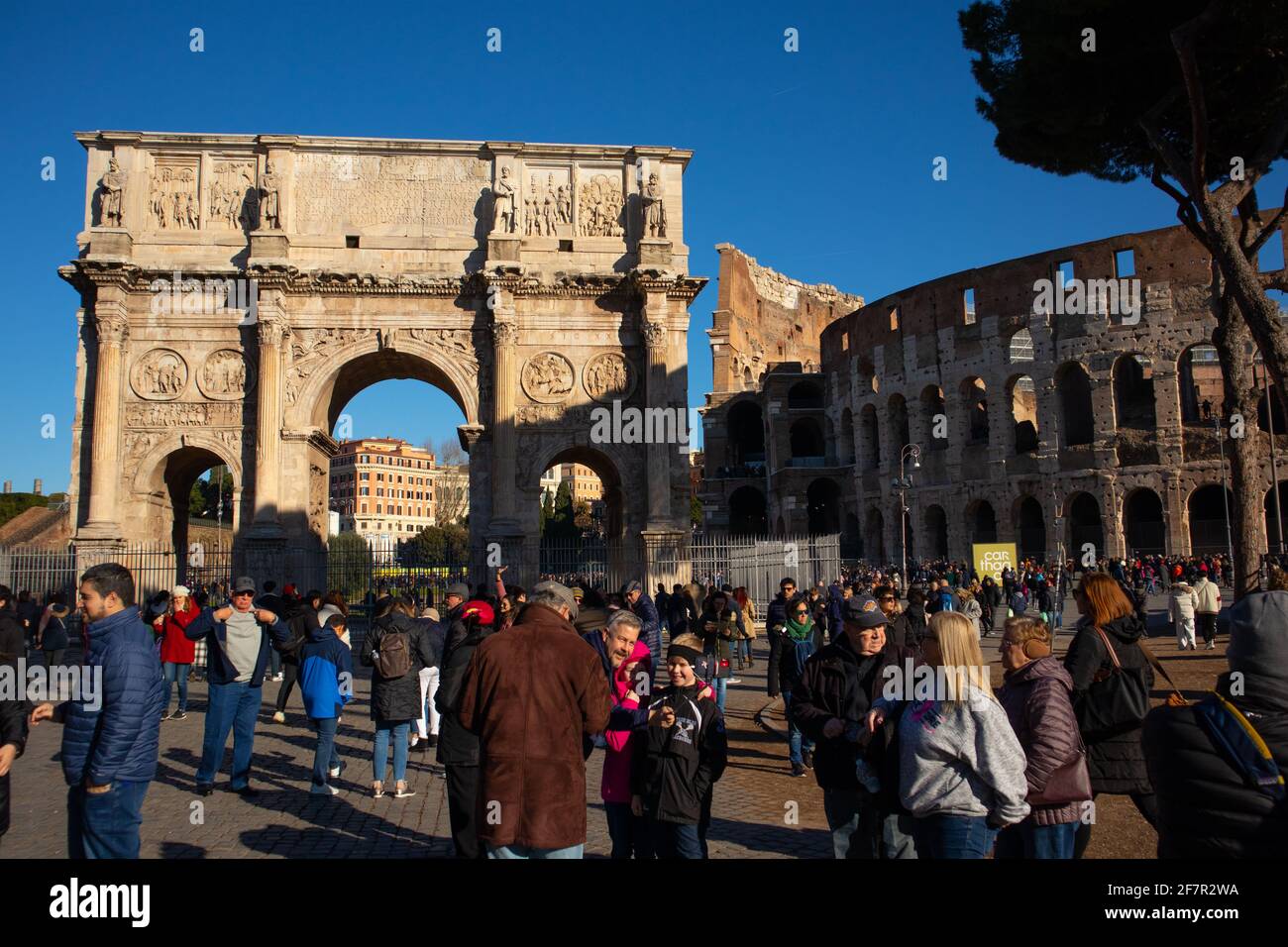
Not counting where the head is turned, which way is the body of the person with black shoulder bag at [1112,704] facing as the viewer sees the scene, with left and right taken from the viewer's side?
facing away from the viewer and to the left of the viewer

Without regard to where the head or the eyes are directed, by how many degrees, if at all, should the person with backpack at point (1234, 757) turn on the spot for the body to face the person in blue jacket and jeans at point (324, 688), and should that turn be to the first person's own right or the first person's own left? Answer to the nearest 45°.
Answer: approximately 90° to the first person's own left

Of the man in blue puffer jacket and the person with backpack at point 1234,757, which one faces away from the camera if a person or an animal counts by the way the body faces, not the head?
the person with backpack

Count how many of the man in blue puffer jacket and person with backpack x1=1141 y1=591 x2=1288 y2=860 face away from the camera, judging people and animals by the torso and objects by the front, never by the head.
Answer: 1

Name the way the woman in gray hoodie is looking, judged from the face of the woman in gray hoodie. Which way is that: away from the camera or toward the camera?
away from the camera

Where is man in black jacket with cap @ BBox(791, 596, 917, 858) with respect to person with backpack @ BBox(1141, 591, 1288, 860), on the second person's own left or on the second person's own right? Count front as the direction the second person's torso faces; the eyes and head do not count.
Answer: on the second person's own left

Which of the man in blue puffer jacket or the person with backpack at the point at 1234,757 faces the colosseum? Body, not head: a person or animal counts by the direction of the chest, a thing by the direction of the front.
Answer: the person with backpack

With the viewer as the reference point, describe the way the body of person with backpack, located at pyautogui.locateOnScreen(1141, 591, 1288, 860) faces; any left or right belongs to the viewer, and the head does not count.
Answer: facing away from the viewer

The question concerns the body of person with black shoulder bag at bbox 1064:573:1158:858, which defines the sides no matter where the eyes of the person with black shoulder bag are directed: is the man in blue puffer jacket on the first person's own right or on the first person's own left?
on the first person's own left

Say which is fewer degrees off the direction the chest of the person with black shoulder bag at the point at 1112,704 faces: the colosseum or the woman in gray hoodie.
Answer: the colosseum
